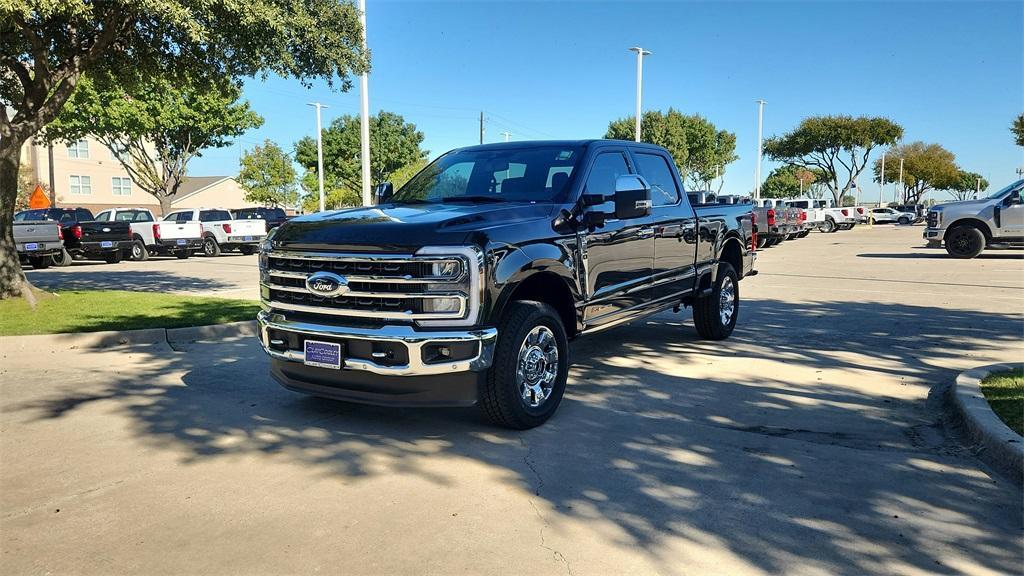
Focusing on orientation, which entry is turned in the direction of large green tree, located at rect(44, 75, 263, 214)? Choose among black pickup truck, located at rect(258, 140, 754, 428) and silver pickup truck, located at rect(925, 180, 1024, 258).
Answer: the silver pickup truck

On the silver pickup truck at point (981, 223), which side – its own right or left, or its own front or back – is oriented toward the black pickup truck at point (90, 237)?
front

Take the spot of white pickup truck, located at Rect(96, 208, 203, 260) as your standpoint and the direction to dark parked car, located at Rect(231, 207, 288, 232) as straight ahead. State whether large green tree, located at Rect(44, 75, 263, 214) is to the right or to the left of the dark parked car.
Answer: left

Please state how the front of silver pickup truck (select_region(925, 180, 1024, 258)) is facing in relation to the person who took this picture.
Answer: facing to the left of the viewer

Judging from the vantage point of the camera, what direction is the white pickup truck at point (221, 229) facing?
facing away from the viewer and to the left of the viewer

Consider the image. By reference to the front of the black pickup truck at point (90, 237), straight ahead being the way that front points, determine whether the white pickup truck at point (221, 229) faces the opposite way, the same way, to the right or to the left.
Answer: the same way

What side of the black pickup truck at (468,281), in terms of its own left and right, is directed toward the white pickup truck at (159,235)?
right

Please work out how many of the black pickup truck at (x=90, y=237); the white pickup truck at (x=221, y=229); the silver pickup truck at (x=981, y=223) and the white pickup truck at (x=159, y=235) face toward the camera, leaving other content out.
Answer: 0

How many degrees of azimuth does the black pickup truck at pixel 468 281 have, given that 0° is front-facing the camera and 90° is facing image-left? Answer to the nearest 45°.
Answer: approximately 45°

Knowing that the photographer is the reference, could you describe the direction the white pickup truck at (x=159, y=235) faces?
facing away from the viewer and to the left of the viewer

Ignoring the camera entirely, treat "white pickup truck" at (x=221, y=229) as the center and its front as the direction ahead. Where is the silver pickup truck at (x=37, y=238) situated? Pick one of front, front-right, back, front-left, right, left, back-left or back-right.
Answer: left

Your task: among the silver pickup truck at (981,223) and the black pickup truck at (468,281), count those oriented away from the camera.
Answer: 0

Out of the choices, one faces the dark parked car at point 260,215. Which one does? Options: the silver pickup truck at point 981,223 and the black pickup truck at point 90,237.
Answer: the silver pickup truck

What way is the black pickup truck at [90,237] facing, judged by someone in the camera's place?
facing away from the viewer and to the left of the viewer

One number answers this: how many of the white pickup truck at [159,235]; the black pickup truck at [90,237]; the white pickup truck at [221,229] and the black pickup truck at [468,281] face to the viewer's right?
0
